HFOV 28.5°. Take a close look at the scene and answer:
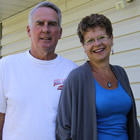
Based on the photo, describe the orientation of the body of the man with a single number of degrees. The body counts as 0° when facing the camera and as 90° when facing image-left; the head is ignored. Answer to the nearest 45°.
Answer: approximately 0°

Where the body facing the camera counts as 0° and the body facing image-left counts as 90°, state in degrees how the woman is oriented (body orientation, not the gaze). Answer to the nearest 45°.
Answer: approximately 315°
